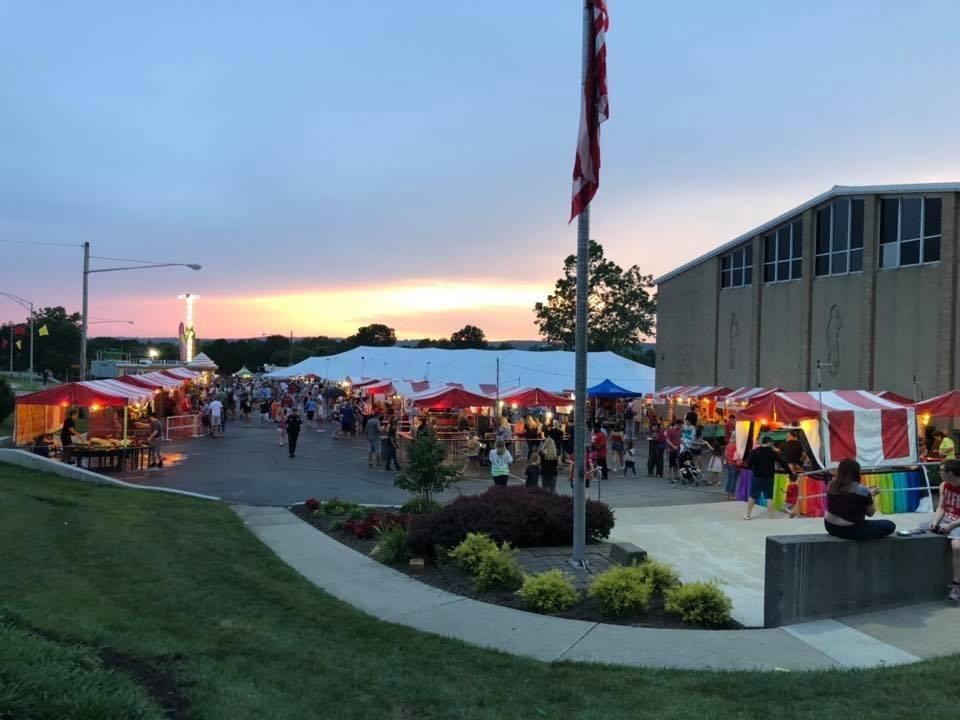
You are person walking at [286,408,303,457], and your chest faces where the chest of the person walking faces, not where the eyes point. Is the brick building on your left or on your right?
on your left

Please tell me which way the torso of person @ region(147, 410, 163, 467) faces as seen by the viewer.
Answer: to the viewer's left

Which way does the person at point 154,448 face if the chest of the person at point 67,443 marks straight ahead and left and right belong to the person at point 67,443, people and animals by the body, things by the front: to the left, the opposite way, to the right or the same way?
the opposite way
